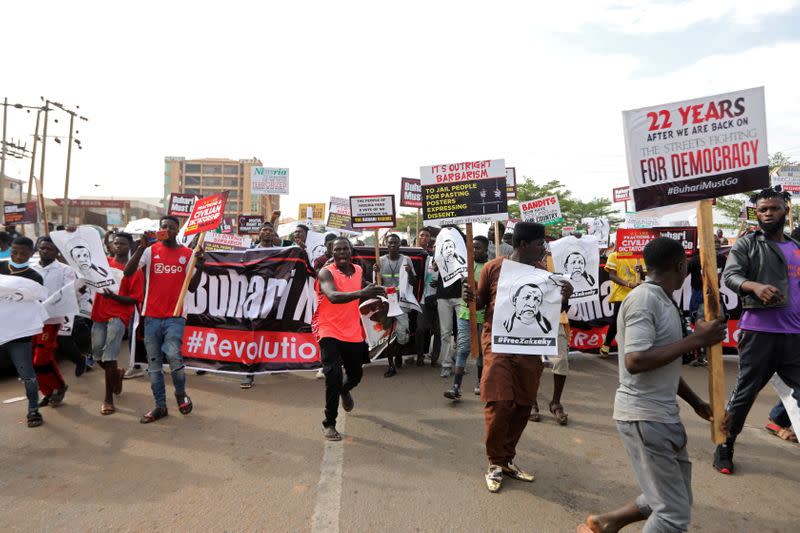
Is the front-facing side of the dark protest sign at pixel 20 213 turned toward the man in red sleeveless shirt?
yes

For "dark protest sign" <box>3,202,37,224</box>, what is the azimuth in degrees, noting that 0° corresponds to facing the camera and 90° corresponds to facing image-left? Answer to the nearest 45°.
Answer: approximately 0°

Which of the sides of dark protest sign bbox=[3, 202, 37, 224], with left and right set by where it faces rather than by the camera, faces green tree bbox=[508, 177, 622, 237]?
left

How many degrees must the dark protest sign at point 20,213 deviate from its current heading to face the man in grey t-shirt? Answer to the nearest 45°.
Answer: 0° — it already faces them

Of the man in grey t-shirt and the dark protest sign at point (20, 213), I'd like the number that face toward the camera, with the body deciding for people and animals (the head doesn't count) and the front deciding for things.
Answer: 1

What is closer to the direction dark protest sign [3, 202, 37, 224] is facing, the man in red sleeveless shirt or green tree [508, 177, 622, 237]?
the man in red sleeveless shirt
